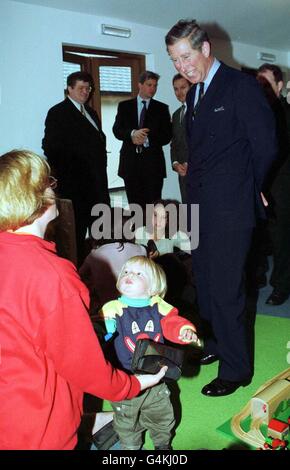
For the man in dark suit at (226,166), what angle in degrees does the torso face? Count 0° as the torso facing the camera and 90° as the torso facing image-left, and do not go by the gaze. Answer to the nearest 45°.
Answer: approximately 45°

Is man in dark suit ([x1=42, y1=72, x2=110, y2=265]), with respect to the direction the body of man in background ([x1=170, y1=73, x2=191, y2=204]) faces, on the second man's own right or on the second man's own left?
on the second man's own right

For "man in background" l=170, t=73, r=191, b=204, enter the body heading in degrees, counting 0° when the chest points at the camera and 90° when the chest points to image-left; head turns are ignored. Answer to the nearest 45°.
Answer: approximately 0°

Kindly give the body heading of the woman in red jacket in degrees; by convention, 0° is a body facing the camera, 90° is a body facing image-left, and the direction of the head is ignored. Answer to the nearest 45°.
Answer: approximately 225°

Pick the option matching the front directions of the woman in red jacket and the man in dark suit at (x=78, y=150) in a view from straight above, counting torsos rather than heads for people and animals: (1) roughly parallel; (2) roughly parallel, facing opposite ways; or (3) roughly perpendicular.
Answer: roughly perpendicular

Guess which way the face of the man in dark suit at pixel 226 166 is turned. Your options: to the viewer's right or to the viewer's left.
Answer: to the viewer's left

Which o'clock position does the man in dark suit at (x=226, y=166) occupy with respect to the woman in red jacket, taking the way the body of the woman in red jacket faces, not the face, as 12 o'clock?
The man in dark suit is roughly at 12 o'clock from the woman in red jacket.

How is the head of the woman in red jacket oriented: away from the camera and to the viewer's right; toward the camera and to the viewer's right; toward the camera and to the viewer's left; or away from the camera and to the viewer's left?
away from the camera and to the viewer's right

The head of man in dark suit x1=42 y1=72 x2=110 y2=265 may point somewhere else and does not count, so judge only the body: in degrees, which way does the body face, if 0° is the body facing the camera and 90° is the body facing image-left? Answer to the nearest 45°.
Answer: approximately 315°

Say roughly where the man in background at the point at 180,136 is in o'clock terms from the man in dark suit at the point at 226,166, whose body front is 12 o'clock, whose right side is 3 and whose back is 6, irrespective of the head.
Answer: The man in background is roughly at 4 o'clock from the man in dark suit.

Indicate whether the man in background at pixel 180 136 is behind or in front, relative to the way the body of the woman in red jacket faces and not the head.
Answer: in front

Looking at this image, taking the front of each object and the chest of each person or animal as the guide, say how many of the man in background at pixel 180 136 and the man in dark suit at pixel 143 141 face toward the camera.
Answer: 2

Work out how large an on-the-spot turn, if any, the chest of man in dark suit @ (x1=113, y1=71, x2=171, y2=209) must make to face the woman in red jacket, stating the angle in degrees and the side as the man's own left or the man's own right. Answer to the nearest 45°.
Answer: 0° — they already face them
